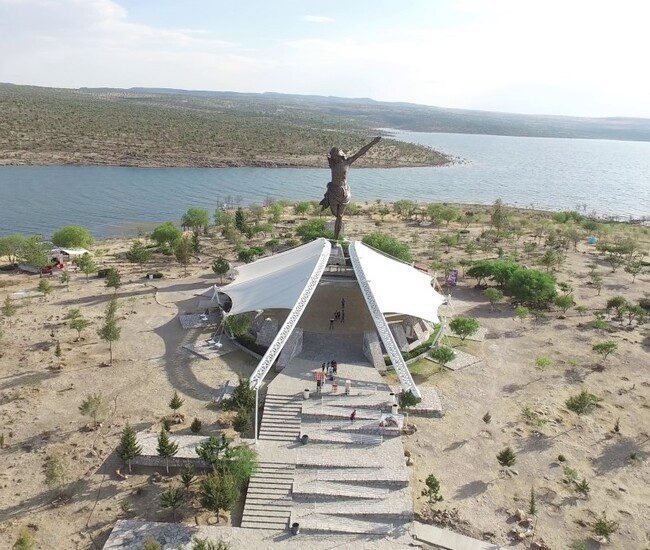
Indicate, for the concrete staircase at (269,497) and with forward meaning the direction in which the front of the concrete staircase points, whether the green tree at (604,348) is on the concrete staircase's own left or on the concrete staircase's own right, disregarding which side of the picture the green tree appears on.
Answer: on the concrete staircase's own left

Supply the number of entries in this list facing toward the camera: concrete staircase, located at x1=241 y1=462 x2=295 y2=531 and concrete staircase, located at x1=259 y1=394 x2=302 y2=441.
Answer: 2

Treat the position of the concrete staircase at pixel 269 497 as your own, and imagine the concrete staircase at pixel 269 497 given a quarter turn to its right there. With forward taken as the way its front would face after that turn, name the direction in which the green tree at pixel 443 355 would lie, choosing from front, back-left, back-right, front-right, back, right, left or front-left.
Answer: back-right

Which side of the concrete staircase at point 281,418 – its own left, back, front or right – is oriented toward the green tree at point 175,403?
right

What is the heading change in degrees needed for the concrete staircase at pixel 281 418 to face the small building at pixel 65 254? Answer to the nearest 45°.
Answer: approximately 135° to its right

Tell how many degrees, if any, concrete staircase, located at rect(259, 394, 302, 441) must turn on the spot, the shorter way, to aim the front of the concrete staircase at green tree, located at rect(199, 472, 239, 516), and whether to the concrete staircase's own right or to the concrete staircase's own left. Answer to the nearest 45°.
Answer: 0° — it already faces it

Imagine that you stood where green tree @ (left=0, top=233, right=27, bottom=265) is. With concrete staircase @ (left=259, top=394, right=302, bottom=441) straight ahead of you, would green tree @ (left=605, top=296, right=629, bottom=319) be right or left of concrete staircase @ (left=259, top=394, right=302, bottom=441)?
left

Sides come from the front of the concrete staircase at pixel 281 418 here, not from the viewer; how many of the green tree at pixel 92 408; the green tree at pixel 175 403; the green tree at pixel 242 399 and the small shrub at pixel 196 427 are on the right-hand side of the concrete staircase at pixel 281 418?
4

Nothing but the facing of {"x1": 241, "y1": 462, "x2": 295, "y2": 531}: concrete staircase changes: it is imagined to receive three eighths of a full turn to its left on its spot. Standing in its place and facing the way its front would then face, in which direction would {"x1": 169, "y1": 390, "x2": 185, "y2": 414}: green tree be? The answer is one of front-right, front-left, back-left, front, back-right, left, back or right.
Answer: left

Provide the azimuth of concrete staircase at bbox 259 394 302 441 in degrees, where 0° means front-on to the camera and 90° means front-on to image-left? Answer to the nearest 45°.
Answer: approximately 0°

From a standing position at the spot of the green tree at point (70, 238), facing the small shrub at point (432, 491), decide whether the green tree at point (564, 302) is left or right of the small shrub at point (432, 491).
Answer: left

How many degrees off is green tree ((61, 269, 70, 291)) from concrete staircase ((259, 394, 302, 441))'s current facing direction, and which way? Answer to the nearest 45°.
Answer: approximately 135° to its right

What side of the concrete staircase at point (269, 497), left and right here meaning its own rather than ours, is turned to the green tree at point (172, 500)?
right

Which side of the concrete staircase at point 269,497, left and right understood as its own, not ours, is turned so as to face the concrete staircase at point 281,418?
back

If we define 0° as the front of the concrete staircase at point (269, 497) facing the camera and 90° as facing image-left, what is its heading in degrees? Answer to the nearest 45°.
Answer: approximately 0°
